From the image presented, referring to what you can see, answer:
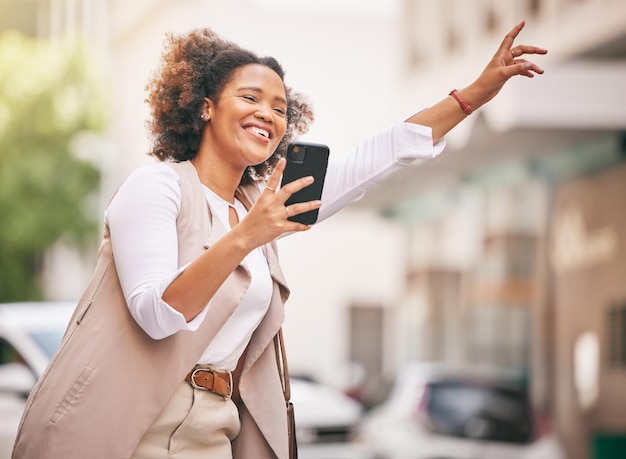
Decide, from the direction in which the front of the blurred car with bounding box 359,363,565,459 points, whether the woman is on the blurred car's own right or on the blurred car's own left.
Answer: on the blurred car's own left

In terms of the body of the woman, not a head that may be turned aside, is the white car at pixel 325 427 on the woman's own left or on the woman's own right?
on the woman's own left

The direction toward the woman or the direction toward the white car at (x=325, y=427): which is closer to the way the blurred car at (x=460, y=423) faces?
the white car

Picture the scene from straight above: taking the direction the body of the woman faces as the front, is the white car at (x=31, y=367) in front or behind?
behind

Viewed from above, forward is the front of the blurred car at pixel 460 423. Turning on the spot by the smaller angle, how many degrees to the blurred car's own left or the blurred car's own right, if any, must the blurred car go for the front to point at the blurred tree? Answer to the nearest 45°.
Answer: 0° — it already faces it

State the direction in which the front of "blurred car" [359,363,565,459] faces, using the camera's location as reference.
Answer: facing away from the viewer and to the left of the viewer
